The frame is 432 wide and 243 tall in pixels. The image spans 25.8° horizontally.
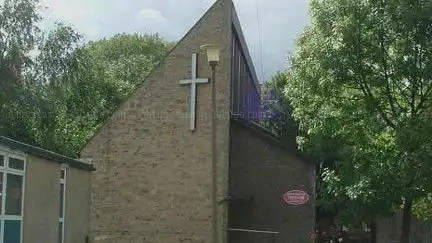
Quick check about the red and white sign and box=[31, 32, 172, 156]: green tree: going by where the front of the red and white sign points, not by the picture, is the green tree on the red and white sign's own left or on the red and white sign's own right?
on the red and white sign's own right

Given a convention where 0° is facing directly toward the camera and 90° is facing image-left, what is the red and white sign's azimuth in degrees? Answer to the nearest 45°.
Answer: approximately 0°
